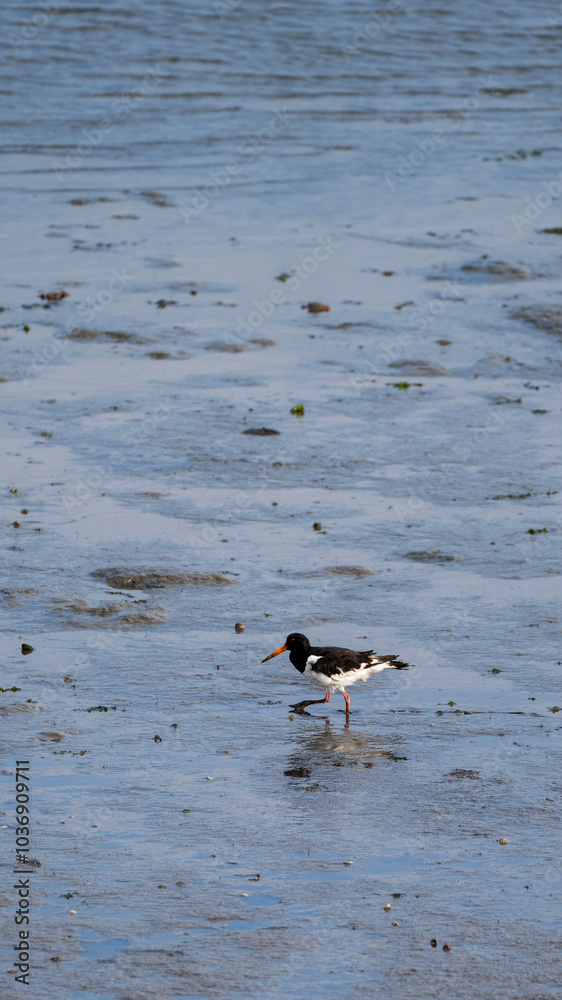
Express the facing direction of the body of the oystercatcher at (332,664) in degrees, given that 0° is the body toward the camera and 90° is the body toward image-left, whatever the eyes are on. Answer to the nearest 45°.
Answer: approximately 90°
